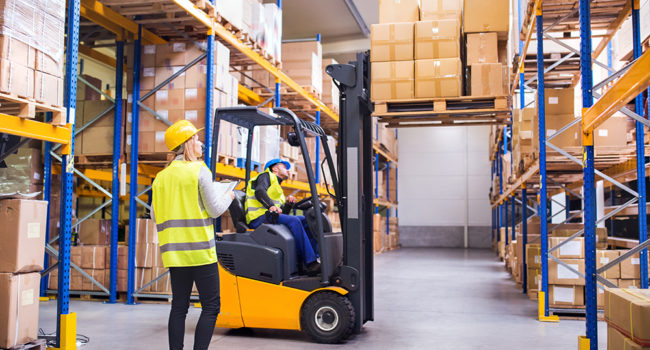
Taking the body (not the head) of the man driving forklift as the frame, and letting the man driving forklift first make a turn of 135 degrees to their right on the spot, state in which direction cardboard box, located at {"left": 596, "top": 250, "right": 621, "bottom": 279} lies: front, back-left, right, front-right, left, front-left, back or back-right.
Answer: back-left

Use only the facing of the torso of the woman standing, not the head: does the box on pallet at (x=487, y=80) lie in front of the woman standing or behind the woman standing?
in front

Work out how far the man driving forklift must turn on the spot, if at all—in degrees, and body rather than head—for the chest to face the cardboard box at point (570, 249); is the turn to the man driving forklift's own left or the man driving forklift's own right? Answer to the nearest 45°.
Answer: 0° — they already face it

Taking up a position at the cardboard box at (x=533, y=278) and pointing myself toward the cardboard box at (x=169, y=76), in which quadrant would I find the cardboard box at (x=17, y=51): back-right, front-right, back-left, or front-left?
front-left

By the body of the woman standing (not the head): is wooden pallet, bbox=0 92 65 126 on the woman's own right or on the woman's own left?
on the woman's own left

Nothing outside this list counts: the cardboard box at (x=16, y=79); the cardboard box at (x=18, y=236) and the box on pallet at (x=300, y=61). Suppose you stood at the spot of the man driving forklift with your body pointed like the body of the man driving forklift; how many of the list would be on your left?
1

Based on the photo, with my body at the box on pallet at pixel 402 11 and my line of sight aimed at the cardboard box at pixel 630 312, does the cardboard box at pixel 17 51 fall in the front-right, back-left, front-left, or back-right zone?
front-right

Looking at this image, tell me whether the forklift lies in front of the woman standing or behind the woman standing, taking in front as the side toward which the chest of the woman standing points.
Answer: in front

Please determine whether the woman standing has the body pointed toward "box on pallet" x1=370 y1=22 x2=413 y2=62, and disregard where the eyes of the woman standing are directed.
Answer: yes

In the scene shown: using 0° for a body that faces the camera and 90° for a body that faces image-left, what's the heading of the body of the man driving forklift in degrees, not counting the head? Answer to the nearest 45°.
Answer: approximately 270°

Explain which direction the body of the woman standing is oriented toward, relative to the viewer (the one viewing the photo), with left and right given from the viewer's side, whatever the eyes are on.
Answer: facing away from the viewer and to the right of the viewer

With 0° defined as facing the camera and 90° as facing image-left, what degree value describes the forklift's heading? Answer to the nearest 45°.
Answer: approximately 270°

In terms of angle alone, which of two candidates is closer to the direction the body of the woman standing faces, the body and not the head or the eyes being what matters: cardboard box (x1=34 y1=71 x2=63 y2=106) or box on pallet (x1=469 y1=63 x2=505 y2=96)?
the box on pallet

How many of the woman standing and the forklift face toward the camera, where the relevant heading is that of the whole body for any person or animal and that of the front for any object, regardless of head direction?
0
